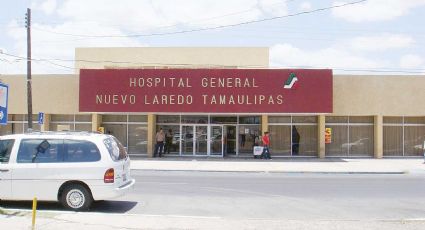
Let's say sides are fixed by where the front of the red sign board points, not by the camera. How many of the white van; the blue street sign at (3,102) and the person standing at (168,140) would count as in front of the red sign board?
2

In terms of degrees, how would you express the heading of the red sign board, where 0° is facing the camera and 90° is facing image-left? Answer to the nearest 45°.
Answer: approximately 0°

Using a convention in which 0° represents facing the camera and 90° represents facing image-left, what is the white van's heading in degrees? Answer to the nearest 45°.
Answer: approximately 90°

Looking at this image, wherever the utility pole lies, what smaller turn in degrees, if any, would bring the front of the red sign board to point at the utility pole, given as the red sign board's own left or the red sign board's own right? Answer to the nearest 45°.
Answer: approximately 90° to the red sign board's own right

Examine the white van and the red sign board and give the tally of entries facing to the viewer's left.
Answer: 1

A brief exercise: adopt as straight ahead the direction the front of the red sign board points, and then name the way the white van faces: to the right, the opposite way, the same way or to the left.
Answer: to the right

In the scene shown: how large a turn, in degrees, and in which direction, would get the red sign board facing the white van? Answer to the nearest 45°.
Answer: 0° — it already faces it

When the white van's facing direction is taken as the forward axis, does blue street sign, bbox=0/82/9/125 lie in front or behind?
in front

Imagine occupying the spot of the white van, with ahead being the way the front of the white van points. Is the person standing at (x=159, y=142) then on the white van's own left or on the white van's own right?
on the white van's own right

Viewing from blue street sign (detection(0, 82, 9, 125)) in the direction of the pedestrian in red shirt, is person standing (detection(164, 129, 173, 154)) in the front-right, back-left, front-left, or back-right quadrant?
front-left

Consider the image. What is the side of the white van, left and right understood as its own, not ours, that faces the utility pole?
right
